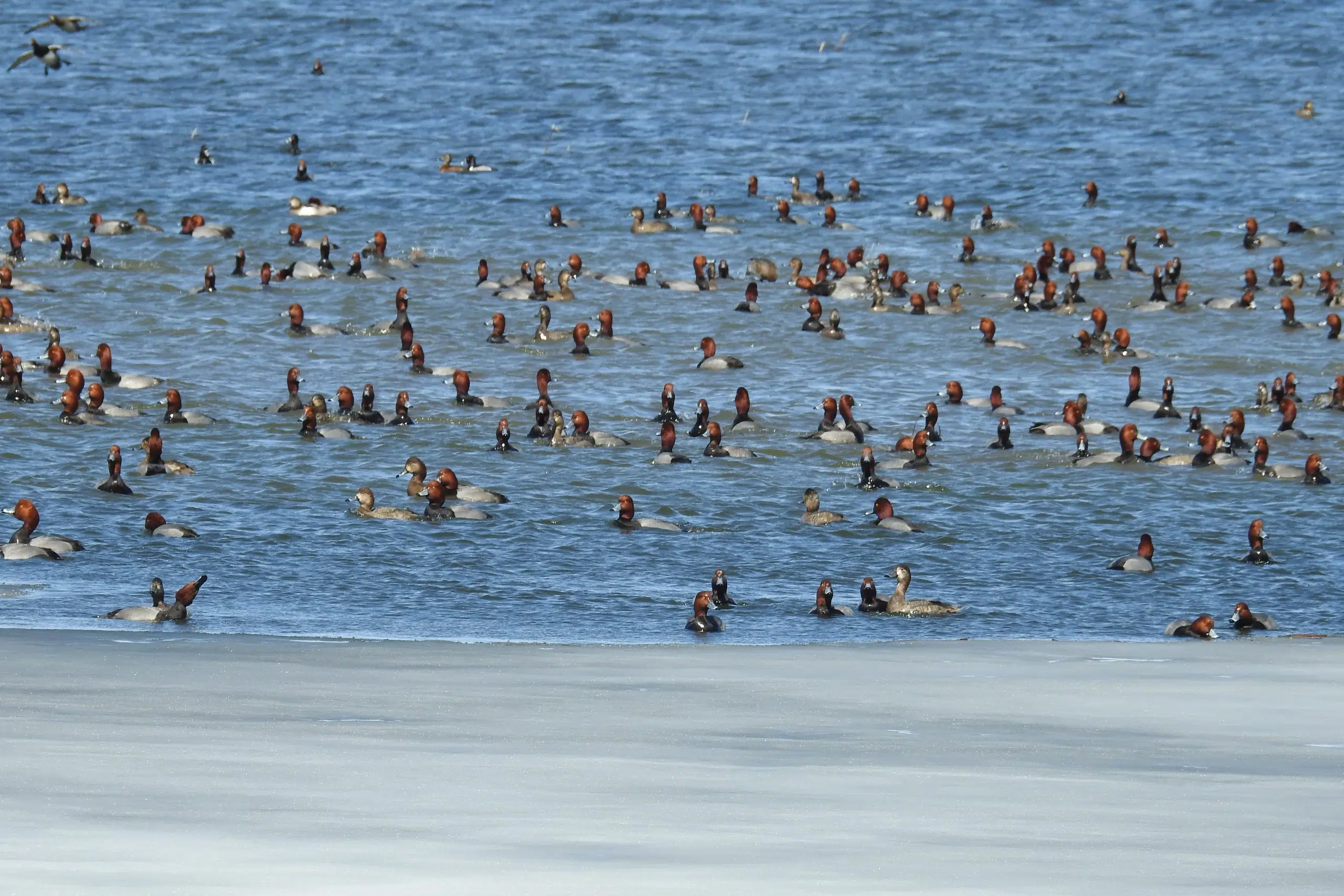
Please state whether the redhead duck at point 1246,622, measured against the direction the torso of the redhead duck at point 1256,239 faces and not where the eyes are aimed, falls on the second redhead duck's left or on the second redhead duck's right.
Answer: on the second redhead duck's left

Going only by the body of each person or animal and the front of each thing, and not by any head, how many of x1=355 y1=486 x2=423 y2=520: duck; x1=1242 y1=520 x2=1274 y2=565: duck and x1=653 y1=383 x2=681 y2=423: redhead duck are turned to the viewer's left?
1

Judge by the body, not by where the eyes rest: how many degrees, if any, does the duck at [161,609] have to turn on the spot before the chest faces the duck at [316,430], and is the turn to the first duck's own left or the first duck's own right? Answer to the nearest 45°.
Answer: approximately 90° to the first duck's own left

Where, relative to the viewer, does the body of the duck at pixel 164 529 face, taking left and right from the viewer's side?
facing to the left of the viewer

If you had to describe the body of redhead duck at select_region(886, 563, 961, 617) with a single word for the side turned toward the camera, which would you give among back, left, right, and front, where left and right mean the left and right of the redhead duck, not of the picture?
left

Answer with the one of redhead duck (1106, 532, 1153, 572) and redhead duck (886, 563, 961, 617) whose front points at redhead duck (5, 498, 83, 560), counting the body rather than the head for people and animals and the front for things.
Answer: redhead duck (886, 563, 961, 617)

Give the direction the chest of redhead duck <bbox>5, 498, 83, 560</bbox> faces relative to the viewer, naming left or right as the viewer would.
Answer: facing to the left of the viewer

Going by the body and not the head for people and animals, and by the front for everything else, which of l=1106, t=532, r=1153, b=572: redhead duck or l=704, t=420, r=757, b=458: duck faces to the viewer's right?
the redhead duck

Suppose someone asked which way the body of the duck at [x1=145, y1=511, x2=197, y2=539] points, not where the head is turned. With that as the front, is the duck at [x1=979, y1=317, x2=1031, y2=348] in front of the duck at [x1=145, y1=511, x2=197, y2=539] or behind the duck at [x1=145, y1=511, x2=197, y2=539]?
behind

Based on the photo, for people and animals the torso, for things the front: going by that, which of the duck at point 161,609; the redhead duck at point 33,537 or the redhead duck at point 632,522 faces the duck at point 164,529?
the redhead duck at point 632,522

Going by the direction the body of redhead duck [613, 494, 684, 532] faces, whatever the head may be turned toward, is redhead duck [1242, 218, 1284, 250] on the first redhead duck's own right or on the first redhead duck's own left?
on the first redhead duck's own right

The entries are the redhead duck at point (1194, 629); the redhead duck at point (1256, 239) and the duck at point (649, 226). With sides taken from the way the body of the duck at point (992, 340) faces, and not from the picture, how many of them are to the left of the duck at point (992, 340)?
1

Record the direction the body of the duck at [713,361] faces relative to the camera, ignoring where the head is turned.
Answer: to the viewer's left

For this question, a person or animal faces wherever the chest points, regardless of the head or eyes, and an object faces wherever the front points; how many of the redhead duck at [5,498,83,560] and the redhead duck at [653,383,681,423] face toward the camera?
1

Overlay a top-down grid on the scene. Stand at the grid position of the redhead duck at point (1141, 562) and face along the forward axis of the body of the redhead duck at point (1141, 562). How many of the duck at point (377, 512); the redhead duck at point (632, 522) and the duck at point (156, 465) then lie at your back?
3
